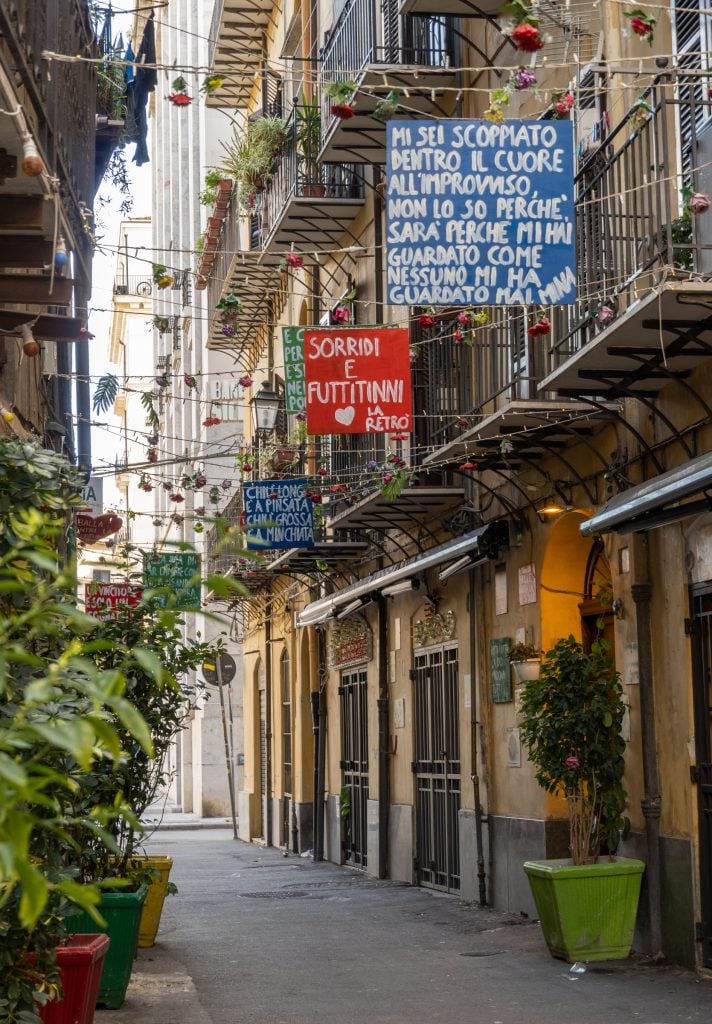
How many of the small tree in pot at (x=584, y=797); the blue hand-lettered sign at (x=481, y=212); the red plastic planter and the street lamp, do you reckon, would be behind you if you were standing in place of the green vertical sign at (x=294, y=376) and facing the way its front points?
1

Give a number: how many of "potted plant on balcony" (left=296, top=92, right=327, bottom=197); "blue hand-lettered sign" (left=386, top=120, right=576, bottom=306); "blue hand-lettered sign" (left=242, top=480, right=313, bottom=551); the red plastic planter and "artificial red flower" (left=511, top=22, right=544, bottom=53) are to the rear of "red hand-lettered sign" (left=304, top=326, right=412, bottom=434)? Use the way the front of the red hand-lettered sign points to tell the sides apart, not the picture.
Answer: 2

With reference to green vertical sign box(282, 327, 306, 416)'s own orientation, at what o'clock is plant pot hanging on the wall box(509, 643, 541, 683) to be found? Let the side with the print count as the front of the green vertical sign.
The plant pot hanging on the wall is roughly at 11 o'clock from the green vertical sign.

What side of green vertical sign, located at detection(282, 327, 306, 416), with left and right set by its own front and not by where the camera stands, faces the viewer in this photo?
front

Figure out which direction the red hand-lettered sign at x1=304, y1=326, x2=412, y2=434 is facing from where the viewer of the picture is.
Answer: facing the viewer

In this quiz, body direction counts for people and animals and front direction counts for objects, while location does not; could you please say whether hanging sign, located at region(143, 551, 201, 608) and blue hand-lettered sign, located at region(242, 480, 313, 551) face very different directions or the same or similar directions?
same or similar directions

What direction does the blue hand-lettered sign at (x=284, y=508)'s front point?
toward the camera

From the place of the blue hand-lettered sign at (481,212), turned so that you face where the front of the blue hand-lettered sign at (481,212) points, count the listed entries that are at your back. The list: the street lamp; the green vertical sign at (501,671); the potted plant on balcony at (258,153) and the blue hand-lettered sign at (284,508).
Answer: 4
